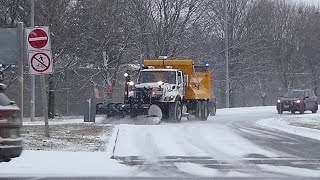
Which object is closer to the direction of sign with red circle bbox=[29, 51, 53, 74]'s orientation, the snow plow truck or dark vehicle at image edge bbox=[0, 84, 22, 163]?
the dark vehicle at image edge

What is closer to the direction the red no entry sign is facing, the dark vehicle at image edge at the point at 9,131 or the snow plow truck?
the dark vehicle at image edge

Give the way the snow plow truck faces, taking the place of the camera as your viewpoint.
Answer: facing the viewer and to the left of the viewer

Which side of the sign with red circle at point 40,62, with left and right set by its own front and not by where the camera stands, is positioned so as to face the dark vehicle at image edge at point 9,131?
front

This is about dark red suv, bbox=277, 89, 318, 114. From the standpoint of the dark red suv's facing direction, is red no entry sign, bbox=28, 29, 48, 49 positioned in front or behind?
in front

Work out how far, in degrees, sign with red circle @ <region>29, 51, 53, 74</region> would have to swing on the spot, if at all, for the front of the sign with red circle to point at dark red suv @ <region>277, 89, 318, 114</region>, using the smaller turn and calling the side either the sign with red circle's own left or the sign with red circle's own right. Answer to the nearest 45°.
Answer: approximately 135° to the sign with red circle's own left

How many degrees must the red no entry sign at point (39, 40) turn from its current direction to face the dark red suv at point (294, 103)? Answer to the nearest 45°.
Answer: approximately 135° to its left

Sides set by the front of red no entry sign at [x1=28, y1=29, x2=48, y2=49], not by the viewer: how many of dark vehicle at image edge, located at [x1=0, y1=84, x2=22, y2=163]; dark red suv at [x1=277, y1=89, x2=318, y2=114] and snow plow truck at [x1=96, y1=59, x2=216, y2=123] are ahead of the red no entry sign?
1

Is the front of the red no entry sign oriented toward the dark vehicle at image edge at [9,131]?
yes

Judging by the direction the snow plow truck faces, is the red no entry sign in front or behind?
in front

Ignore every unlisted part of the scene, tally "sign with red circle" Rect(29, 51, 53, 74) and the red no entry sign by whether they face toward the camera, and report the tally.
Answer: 2
